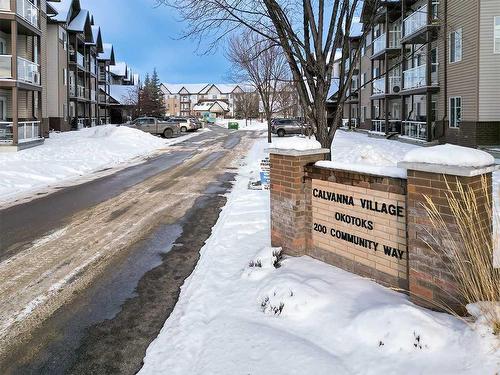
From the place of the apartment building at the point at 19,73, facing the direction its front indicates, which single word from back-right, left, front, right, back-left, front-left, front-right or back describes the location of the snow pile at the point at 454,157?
front-right

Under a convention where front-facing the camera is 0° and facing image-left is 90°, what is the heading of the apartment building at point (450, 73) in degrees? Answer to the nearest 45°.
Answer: approximately 45°

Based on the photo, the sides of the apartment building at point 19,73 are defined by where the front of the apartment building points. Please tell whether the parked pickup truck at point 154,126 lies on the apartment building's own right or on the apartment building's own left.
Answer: on the apartment building's own left

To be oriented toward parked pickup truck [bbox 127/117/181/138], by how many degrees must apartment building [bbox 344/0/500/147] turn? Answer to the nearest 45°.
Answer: approximately 90° to its right

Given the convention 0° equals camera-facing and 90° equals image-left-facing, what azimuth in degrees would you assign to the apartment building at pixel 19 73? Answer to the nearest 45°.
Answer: approximately 315°
